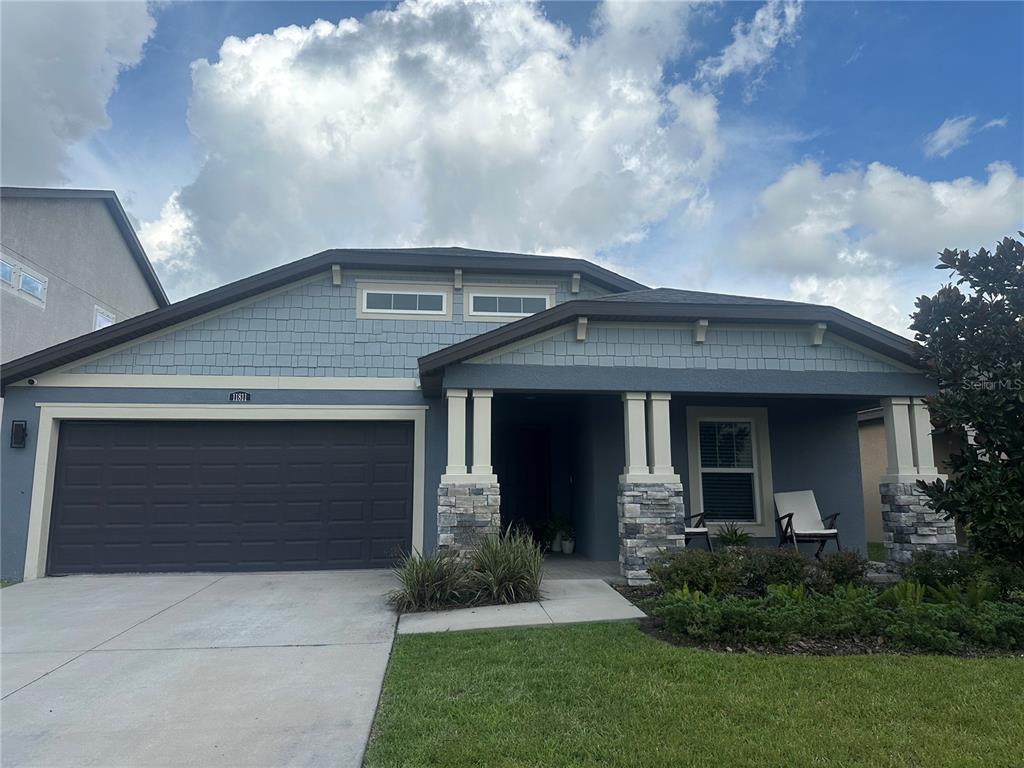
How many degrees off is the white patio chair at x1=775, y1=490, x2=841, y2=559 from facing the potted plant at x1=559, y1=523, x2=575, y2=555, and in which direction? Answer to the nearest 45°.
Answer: approximately 135° to its right

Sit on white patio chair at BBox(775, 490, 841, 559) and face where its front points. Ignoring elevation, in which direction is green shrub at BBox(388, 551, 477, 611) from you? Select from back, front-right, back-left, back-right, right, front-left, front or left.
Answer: right

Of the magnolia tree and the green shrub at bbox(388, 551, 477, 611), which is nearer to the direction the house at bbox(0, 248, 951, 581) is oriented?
the green shrub

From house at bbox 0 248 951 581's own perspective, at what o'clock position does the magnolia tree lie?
The magnolia tree is roughly at 10 o'clock from the house.

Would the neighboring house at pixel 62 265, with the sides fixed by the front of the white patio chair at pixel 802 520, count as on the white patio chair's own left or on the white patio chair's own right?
on the white patio chair's own right

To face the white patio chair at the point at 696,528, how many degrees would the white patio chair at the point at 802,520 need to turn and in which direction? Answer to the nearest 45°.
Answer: approximately 90° to its right

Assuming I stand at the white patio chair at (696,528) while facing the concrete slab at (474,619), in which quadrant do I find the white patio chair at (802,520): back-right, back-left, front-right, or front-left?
back-left

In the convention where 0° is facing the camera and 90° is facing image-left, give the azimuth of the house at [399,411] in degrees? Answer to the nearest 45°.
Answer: approximately 0°
